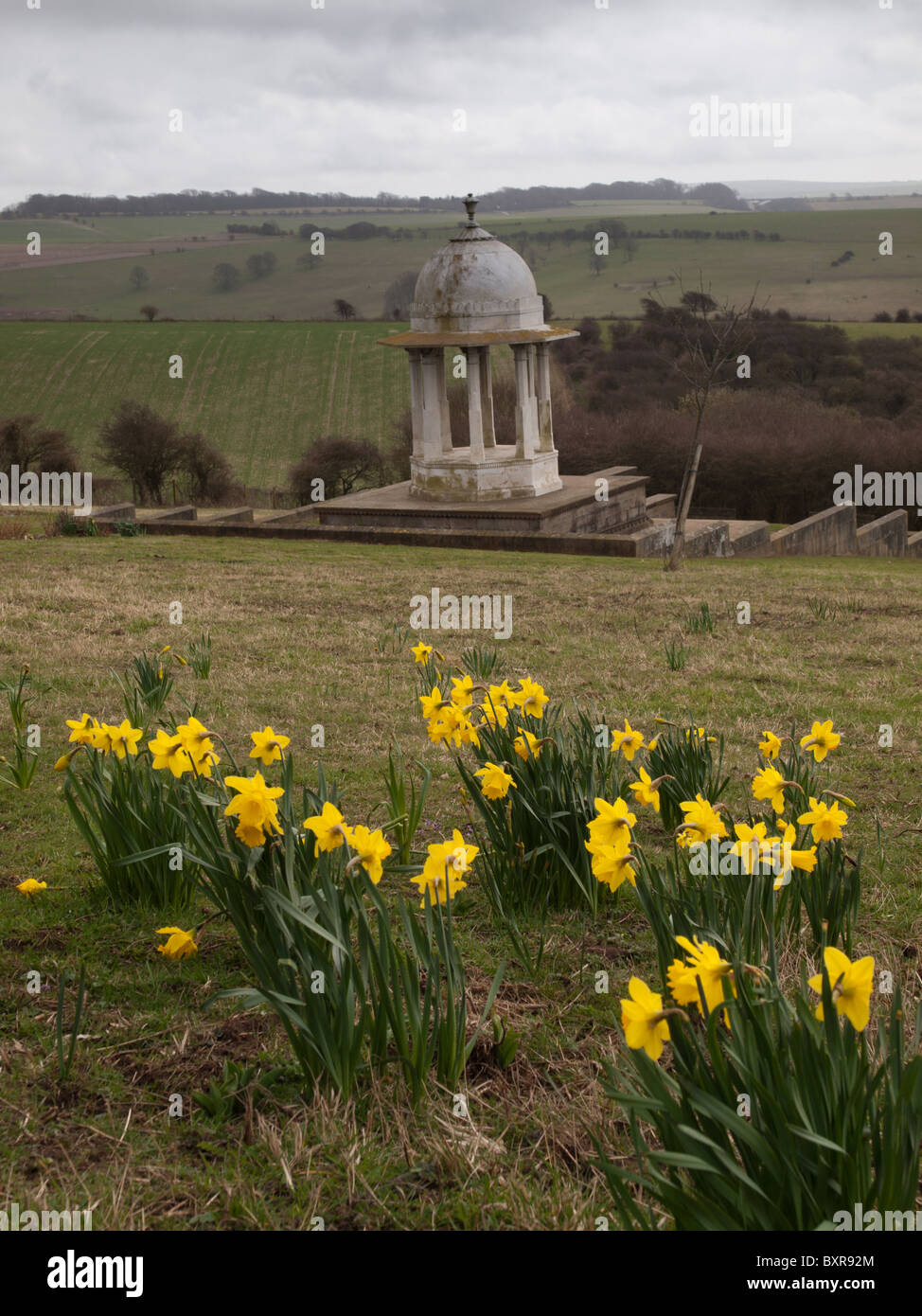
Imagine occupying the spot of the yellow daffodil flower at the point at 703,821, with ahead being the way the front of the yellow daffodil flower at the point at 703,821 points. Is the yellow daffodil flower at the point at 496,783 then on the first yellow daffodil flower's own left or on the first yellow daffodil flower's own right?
on the first yellow daffodil flower's own right

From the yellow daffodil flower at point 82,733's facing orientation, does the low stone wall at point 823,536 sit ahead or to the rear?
to the rear

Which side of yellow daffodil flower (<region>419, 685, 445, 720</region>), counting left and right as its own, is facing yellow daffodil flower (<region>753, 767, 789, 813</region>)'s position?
left

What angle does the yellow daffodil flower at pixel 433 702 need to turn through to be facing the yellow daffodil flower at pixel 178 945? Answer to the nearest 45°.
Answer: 0° — it already faces it
